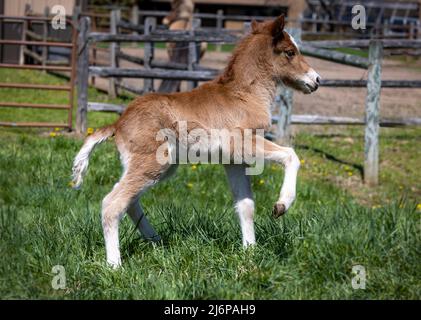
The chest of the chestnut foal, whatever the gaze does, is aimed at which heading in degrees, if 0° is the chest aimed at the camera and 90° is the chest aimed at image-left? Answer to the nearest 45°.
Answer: approximately 270°
